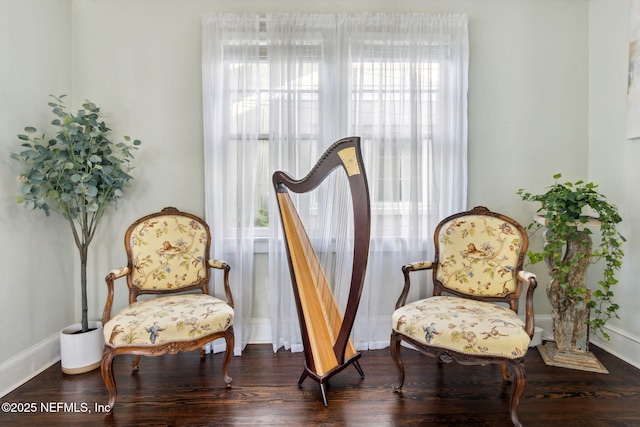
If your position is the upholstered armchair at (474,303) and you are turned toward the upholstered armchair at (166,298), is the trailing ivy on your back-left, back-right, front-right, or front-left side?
back-right

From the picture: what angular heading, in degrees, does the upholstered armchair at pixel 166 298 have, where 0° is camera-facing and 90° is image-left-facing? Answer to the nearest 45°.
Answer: approximately 0°

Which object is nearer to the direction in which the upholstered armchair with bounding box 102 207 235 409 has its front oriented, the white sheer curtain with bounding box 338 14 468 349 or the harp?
the harp

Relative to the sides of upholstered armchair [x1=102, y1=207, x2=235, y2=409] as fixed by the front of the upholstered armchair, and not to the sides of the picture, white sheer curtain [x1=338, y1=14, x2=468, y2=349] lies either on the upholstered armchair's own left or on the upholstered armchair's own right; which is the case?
on the upholstered armchair's own left

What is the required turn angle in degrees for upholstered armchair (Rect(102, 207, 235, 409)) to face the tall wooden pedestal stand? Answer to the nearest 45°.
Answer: approximately 90° to its left

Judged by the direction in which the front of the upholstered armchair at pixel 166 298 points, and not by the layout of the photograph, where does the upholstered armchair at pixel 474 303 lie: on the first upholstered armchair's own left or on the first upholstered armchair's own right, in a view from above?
on the first upholstered armchair's own left

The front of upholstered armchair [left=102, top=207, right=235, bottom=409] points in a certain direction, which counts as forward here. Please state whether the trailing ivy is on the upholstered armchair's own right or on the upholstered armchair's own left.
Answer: on the upholstered armchair's own left
